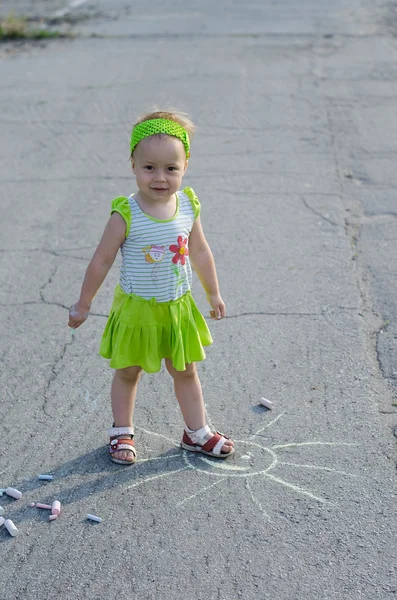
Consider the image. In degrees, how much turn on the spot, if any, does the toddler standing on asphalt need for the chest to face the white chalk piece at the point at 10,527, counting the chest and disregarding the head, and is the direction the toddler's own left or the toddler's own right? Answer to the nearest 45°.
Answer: approximately 45° to the toddler's own right

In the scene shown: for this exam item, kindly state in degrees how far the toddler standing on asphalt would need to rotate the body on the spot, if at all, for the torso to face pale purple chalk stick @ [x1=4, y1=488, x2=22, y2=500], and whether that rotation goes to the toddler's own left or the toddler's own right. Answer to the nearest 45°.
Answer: approximately 45° to the toddler's own right

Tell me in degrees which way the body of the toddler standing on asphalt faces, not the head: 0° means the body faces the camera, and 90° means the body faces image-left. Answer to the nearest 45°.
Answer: approximately 0°
